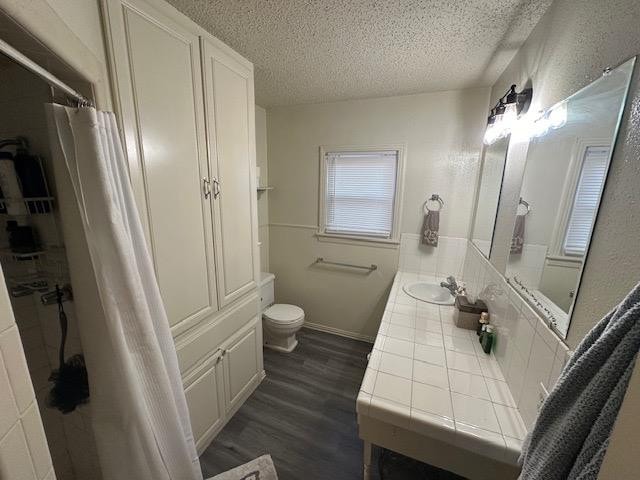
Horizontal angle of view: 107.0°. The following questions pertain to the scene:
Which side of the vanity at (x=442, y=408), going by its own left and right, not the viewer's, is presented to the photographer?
left

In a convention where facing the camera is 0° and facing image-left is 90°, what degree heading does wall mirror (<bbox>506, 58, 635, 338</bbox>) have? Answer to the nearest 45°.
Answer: approximately 45°

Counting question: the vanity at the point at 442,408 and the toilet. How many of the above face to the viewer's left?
1

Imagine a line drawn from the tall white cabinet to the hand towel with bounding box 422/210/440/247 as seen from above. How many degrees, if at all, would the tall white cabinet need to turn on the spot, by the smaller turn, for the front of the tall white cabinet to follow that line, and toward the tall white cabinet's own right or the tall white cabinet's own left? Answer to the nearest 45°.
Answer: approximately 45° to the tall white cabinet's own left

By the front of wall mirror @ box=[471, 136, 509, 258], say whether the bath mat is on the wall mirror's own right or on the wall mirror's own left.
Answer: on the wall mirror's own left

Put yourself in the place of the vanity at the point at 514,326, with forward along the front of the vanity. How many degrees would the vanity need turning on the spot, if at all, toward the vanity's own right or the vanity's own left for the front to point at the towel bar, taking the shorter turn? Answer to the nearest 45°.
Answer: approximately 45° to the vanity's own right

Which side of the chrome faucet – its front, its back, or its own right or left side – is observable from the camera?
left

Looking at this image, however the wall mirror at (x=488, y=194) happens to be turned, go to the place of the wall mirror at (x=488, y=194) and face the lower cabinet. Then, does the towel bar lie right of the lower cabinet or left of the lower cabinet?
right

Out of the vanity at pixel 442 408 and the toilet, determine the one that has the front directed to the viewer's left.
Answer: the vanity

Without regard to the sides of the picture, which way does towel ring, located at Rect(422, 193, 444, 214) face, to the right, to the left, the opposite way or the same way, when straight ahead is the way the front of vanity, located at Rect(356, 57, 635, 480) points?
to the left

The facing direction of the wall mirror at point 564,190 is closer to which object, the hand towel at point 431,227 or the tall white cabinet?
the tall white cabinet

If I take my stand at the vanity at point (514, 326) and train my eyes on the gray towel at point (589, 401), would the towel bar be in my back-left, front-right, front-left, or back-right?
back-right

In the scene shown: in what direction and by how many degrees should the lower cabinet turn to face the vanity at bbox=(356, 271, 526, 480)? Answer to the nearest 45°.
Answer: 0° — it already faces it

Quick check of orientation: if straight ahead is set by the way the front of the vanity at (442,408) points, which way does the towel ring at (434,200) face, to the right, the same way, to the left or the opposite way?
to the left

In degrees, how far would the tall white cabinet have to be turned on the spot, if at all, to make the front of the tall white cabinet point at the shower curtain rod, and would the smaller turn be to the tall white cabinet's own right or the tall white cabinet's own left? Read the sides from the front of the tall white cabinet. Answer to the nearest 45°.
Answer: approximately 90° to the tall white cabinet's own right
